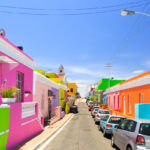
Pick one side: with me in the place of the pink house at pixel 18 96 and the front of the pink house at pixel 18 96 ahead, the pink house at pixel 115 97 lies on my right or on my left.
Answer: on my left

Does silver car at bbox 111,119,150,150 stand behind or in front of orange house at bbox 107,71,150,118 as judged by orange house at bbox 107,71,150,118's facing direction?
in front

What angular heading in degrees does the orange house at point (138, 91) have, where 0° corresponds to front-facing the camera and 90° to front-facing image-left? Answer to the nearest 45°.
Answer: approximately 45°

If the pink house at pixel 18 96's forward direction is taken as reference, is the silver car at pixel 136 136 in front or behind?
in front

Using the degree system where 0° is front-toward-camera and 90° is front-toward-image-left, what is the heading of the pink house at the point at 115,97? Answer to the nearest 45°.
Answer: approximately 45°

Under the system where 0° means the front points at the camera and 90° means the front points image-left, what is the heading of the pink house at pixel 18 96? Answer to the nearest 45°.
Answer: approximately 315°
